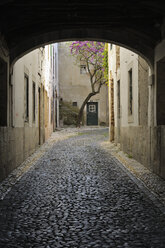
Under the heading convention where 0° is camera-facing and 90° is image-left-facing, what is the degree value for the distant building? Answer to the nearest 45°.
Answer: approximately 0°

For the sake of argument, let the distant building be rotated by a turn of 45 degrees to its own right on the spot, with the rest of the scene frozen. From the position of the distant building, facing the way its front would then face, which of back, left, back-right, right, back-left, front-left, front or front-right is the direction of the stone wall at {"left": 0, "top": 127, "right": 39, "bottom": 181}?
front-left

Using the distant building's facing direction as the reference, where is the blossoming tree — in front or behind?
in front

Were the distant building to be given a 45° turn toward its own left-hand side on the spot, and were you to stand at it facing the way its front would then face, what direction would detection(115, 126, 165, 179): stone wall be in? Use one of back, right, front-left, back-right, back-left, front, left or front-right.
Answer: front-right
